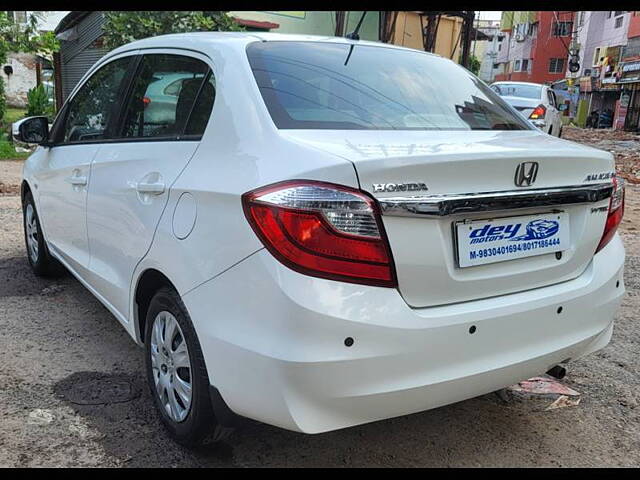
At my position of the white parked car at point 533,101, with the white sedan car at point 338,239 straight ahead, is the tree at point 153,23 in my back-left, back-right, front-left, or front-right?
front-right

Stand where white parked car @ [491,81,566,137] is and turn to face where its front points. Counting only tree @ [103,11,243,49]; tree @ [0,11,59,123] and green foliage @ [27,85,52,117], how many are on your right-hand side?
0

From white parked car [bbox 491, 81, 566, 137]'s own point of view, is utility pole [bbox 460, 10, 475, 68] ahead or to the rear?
ahead

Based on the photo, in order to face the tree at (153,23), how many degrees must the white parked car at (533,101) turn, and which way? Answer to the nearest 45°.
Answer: approximately 135° to its left

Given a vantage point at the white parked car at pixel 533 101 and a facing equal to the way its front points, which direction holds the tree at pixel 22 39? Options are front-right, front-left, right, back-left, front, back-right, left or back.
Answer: left

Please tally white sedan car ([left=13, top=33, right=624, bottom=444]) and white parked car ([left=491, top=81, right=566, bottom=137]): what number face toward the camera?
0

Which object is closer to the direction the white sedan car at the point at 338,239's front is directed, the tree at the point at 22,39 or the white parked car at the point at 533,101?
the tree

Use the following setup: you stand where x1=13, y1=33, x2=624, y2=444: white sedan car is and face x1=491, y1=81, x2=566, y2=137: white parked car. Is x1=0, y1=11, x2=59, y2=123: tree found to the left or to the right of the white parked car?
left

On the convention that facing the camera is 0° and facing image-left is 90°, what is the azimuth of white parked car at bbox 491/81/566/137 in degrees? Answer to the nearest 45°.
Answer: approximately 180°

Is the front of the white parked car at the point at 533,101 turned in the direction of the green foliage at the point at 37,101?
no

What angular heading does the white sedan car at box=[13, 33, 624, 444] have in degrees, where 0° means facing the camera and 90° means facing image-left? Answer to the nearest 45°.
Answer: approximately 135°

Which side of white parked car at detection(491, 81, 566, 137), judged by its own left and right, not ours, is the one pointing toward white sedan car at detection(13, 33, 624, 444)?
back

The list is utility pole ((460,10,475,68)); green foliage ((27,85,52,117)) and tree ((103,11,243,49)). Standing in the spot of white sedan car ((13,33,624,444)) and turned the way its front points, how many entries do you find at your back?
0

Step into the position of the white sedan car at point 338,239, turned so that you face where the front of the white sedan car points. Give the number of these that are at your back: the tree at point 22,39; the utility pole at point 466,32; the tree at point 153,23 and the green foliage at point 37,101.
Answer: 0

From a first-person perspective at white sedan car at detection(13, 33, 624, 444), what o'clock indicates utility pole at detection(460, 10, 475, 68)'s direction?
The utility pole is roughly at 2 o'clock from the white sedan car.
